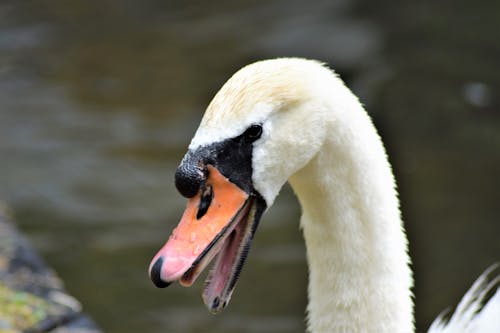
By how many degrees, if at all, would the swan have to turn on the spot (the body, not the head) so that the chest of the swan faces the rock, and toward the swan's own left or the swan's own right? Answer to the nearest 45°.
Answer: approximately 45° to the swan's own right

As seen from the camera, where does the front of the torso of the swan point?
to the viewer's left
